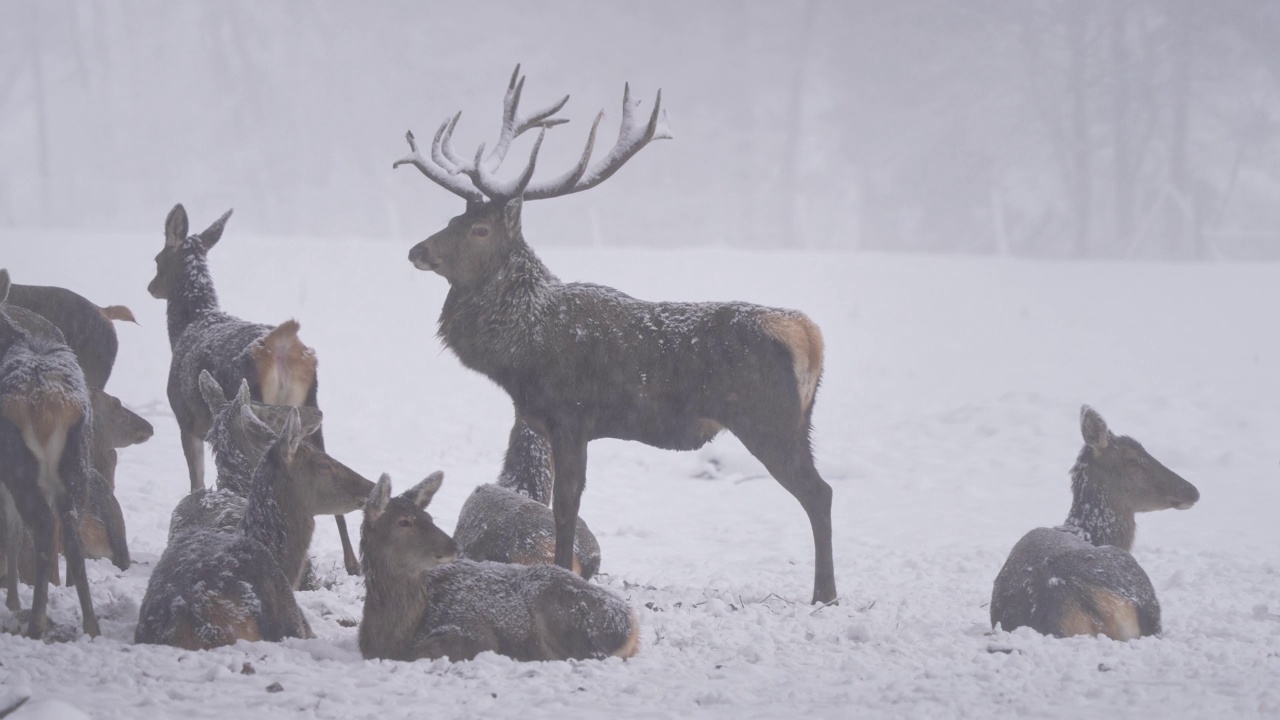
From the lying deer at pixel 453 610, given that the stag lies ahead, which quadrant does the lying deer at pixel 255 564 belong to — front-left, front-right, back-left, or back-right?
back-left

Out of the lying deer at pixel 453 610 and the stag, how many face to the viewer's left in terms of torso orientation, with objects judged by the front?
2

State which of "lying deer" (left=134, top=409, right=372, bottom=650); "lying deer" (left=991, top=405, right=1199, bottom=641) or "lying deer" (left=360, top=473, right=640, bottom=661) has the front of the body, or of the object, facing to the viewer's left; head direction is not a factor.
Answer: "lying deer" (left=360, top=473, right=640, bottom=661)

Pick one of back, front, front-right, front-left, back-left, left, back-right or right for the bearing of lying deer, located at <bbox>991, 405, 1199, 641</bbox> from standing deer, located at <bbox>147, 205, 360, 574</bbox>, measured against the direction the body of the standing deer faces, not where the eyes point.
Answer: back

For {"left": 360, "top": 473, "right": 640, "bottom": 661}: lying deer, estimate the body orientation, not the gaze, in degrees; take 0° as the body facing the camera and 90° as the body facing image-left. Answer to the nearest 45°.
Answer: approximately 90°

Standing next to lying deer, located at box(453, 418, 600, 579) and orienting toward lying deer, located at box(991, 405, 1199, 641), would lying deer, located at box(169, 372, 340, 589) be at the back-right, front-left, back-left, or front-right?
back-right

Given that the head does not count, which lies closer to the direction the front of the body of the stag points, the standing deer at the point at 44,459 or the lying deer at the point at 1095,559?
the standing deer

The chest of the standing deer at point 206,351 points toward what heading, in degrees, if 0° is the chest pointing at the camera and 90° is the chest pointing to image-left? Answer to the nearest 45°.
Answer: approximately 135°

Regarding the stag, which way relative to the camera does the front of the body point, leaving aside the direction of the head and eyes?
to the viewer's left

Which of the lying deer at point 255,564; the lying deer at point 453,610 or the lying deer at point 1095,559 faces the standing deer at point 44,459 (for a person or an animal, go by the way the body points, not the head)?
the lying deer at point 453,610

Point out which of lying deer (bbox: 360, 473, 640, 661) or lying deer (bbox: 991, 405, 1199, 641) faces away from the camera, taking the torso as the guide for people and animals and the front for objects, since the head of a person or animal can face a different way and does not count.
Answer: lying deer (bbox: 991, 405, 1199, 641)

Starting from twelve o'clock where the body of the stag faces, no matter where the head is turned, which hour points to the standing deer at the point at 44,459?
The standing deer is roughly at 11 o'clock from the stag.

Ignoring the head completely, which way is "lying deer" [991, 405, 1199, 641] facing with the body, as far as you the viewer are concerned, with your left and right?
facing away from the viewer

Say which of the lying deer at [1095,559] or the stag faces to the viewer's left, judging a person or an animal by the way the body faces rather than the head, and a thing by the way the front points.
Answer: the stag

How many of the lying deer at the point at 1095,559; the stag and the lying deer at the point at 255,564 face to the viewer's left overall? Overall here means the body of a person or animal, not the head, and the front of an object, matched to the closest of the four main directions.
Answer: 1

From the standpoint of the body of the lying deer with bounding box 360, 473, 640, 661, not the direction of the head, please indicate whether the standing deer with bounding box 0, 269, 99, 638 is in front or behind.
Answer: in front
